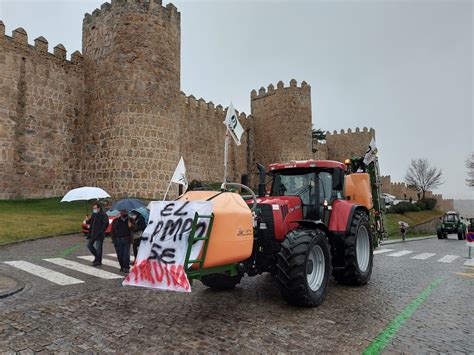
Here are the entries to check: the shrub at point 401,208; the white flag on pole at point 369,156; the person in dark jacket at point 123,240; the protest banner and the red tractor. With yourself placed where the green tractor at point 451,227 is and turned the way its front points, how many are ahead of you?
4

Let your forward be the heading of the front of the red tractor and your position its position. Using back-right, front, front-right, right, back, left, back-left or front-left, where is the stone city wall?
right

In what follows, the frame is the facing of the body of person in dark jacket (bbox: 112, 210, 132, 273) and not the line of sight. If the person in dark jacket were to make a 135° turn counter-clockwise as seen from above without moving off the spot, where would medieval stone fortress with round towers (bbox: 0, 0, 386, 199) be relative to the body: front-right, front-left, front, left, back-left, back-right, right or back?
front-left

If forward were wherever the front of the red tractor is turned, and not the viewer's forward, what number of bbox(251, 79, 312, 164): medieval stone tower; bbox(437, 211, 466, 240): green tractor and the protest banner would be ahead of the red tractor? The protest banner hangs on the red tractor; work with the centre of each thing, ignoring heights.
1

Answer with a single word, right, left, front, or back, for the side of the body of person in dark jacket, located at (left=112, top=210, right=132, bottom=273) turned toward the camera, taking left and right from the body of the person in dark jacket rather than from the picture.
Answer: front

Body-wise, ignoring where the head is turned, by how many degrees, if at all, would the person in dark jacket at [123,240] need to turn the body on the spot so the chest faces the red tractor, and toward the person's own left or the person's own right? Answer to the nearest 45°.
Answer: approximately 45° to the person's own left

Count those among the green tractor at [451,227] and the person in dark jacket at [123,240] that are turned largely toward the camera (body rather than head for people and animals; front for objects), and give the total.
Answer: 2

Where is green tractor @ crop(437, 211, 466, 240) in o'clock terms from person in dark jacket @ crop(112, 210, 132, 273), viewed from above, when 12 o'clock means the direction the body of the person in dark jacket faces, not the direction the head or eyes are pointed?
The green tractor is roughly at 8 o'clock from the person in dark jacket.

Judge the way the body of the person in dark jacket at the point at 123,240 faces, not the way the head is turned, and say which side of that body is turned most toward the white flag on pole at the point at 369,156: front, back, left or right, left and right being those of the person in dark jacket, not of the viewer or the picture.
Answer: left

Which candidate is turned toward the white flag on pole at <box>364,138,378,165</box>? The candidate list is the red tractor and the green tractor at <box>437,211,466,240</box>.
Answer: the green tractor

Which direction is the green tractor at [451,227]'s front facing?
toward the camera

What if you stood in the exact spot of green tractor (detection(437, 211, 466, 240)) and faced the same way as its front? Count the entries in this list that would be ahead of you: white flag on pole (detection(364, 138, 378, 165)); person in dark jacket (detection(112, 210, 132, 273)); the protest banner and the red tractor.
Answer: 4
